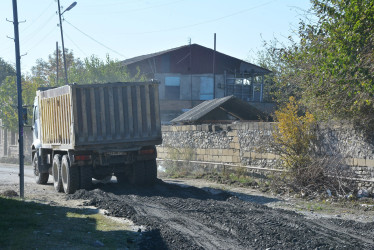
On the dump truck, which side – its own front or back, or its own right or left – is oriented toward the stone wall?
right

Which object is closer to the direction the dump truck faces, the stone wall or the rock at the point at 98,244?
the stone wall

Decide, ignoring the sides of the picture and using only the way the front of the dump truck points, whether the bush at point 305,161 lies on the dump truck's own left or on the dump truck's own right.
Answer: on the dump truck's own right

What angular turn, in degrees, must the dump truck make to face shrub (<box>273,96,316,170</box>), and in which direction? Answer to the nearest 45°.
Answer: approximately 90° to its right

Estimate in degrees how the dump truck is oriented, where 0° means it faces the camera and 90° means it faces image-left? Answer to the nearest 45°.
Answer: approximately 180°

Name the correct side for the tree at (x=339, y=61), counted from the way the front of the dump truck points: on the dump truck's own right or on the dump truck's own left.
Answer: on the dump truck's own right

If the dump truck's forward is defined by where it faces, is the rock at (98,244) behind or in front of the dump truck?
behind
